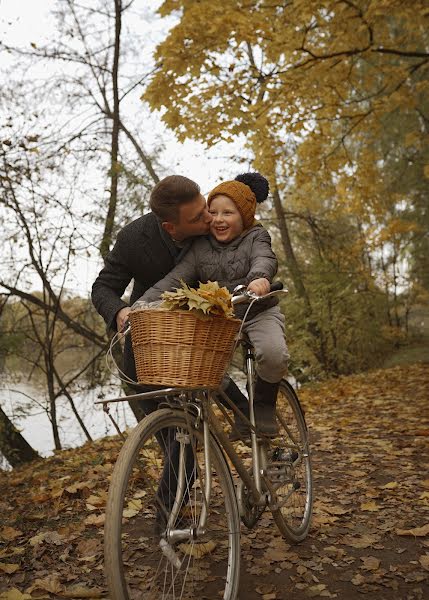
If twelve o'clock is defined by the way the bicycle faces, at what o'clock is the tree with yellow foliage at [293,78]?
The tree with yellow foliage is roughly at 5 o'clock from the bicycle.

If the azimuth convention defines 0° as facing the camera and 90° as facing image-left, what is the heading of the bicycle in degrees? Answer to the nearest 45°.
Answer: approximately 45°

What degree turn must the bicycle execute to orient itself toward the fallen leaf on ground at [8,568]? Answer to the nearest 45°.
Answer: approximately 90° to its right

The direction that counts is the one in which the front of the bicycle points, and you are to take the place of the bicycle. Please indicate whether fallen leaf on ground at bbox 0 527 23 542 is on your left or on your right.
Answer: on your right

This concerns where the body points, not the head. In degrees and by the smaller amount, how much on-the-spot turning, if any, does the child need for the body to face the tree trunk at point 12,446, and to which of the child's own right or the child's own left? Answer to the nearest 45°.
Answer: approximately 90° to the child's own right

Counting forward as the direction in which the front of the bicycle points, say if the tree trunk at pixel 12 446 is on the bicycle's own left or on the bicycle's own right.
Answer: on the bicycle's own right

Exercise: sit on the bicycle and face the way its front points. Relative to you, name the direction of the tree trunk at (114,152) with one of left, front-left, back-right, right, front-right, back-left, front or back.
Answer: back-right

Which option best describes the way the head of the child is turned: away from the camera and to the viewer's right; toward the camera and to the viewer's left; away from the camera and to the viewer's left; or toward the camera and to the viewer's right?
toward the camera and to the viewer's left
